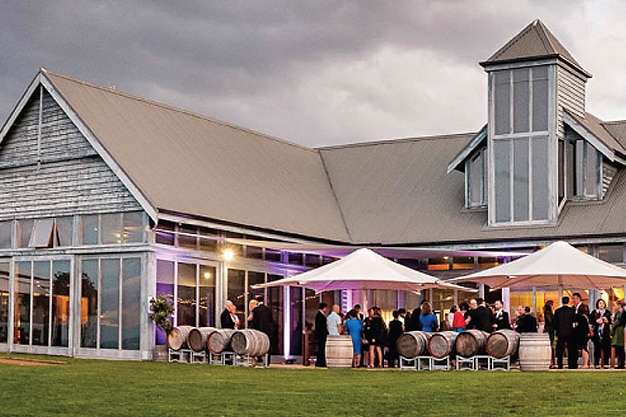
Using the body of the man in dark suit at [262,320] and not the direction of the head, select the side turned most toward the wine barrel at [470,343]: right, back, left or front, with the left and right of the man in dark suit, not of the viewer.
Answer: back

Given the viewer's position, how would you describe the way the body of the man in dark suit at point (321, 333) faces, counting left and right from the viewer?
facing to the right of the viewer

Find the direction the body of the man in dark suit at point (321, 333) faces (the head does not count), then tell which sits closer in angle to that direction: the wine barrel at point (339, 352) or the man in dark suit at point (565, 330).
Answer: the man in dark suit

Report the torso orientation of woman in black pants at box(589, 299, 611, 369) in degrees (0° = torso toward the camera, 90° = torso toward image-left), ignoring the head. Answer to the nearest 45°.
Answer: approximately 0°

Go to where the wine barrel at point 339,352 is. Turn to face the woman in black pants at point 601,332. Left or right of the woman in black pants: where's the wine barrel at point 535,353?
right
